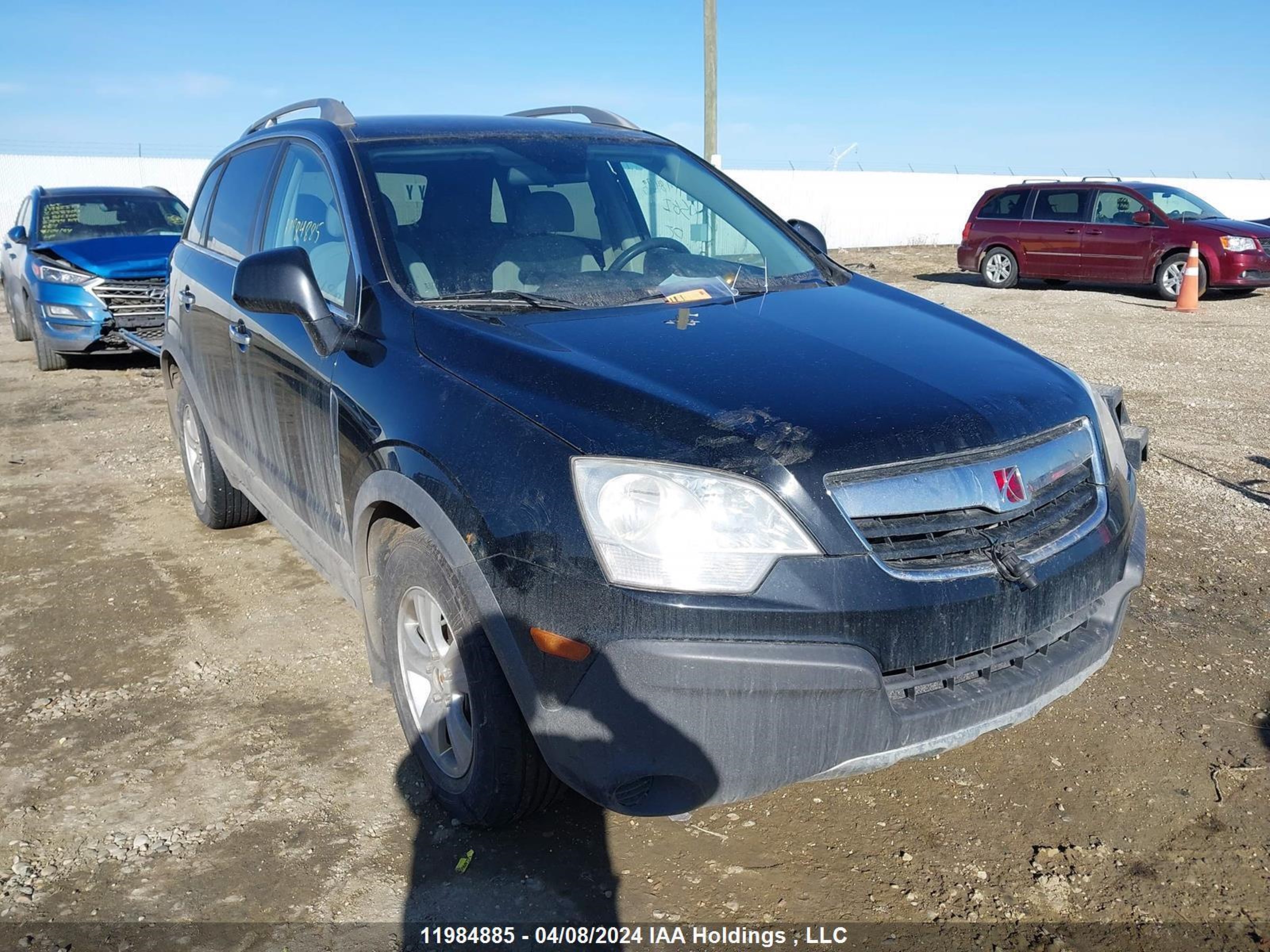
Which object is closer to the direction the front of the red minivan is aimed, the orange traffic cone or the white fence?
the orange traffic cone

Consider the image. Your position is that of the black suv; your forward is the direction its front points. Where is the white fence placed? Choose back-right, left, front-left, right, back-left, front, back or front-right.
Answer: back-left

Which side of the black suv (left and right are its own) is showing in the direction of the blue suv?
back

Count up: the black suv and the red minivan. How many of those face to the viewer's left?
0

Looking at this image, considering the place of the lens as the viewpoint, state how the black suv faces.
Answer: facing the viewer and to the right of the viewer

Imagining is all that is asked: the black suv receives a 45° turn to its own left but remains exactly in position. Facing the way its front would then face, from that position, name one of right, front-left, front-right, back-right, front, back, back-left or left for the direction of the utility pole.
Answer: left

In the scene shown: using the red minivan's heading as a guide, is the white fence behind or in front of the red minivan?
behind

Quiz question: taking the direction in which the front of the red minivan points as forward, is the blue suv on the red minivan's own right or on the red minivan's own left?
on the red minivan's own right

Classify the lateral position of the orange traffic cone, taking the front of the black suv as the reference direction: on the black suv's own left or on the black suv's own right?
on the black suv's own left

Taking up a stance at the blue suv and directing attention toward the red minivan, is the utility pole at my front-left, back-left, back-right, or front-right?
front-left
